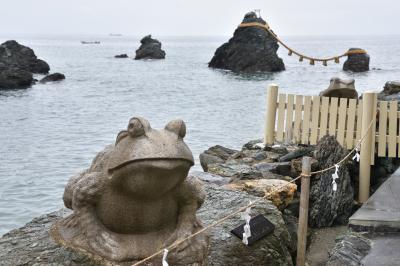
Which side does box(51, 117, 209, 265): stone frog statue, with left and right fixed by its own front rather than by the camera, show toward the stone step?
left

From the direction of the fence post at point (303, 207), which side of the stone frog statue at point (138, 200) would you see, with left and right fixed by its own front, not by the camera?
left

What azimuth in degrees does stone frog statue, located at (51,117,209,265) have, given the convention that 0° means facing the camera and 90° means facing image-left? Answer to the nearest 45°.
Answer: approximately 315°

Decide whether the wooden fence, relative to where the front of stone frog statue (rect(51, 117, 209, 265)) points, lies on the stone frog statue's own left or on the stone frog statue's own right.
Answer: on the stone frog statue's own left

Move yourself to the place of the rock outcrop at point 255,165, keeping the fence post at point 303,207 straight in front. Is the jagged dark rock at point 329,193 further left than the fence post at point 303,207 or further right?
left

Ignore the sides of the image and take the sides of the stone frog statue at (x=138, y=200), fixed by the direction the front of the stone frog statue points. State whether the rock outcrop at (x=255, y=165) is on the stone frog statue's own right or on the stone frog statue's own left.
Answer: on the stone frog statue's own left

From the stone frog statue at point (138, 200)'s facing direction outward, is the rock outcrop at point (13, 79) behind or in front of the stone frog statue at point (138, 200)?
behind

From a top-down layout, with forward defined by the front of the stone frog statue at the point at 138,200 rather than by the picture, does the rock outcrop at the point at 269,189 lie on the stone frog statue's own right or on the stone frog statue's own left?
on the stone frog statue's own left
